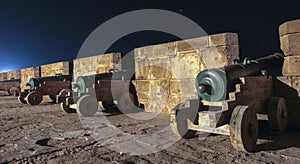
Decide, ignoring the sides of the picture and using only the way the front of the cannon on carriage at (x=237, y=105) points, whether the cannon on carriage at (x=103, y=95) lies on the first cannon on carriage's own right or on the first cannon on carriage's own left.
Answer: on the first cannon on carriage's own left

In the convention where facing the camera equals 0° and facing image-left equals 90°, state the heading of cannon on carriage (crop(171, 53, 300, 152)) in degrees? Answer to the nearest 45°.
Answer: approximately 225°

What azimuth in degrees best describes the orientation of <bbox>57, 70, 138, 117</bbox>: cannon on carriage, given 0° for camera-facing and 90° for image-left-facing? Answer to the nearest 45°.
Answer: approximately 225°

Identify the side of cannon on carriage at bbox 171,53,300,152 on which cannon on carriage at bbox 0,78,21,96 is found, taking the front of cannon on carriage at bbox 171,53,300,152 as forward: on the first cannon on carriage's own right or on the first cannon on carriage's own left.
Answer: on the first cannon on carriage's own left

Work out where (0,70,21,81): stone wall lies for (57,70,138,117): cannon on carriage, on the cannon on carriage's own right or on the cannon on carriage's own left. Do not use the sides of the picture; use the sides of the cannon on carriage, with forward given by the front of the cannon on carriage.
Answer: on the cannon on carriage's own left

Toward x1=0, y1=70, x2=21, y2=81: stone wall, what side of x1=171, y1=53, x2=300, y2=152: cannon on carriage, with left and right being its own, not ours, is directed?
left
